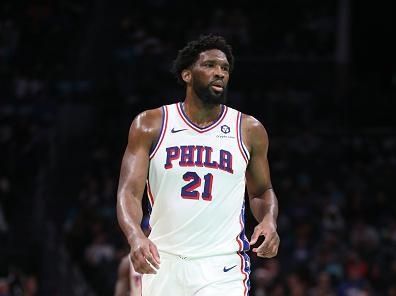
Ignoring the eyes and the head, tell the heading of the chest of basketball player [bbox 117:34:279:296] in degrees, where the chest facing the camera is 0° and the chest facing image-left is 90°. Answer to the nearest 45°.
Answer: approximately 0°

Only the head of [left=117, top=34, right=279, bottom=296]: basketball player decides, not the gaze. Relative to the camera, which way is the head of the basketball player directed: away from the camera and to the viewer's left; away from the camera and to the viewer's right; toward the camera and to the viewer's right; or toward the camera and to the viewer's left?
toward the camera and to the viewer's right
